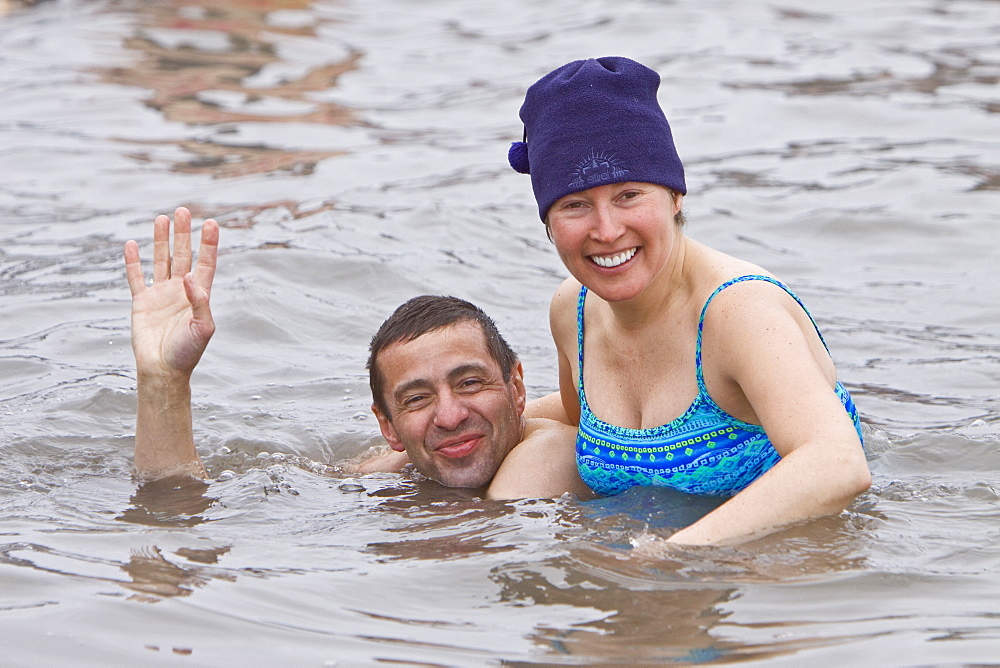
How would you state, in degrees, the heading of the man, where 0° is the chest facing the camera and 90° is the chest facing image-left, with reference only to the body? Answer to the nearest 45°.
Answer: approximately 0°

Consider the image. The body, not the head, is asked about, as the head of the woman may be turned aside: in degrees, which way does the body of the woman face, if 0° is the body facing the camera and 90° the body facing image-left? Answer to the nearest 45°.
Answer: approximately 45°

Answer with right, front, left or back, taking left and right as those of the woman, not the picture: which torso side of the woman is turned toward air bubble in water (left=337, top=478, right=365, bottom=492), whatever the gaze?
right

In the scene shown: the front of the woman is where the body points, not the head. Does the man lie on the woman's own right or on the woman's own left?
on the woman's own right
